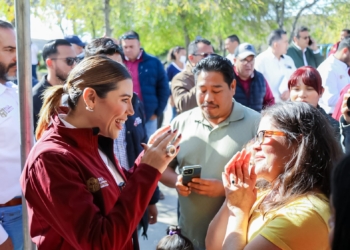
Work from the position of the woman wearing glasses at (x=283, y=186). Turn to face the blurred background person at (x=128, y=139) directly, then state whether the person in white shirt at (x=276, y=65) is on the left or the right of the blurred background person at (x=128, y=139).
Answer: right

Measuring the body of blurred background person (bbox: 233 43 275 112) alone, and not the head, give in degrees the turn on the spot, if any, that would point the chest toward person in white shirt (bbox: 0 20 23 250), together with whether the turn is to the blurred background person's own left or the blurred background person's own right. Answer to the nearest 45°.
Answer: approximately 45° to the blurred background person's own right

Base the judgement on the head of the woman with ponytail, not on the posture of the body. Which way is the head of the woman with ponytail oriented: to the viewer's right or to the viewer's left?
to the viewer's right

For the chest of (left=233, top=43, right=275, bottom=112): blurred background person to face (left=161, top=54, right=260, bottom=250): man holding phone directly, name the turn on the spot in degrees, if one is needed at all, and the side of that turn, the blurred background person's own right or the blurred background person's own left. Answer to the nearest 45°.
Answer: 0° — they already face them

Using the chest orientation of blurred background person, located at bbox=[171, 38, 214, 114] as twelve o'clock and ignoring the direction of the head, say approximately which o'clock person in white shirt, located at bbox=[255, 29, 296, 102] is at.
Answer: The person in white shirt is roughly at 9 o'clock from the blurred background person.

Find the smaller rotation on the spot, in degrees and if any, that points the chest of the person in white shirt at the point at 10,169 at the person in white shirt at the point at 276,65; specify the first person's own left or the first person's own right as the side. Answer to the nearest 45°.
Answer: approximately 90° to the first person's own left

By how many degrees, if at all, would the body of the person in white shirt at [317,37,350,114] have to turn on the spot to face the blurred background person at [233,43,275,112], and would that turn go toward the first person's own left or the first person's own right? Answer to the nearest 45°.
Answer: approximately 90° to the first person's own right

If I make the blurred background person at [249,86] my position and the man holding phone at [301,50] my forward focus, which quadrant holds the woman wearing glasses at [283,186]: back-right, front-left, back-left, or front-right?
back-right

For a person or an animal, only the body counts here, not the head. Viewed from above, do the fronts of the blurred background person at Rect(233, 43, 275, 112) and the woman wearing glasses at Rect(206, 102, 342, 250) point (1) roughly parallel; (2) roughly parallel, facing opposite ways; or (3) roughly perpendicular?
roughly perpendicular

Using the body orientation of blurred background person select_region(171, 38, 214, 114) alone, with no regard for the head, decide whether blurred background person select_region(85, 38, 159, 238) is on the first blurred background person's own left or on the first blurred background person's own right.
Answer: on the first blurred background person's own right

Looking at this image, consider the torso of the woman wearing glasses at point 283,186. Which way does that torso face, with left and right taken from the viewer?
facing to the left of the viewer

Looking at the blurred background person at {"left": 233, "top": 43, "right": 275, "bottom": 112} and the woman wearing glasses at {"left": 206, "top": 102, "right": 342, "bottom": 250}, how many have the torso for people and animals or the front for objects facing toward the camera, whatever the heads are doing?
1
